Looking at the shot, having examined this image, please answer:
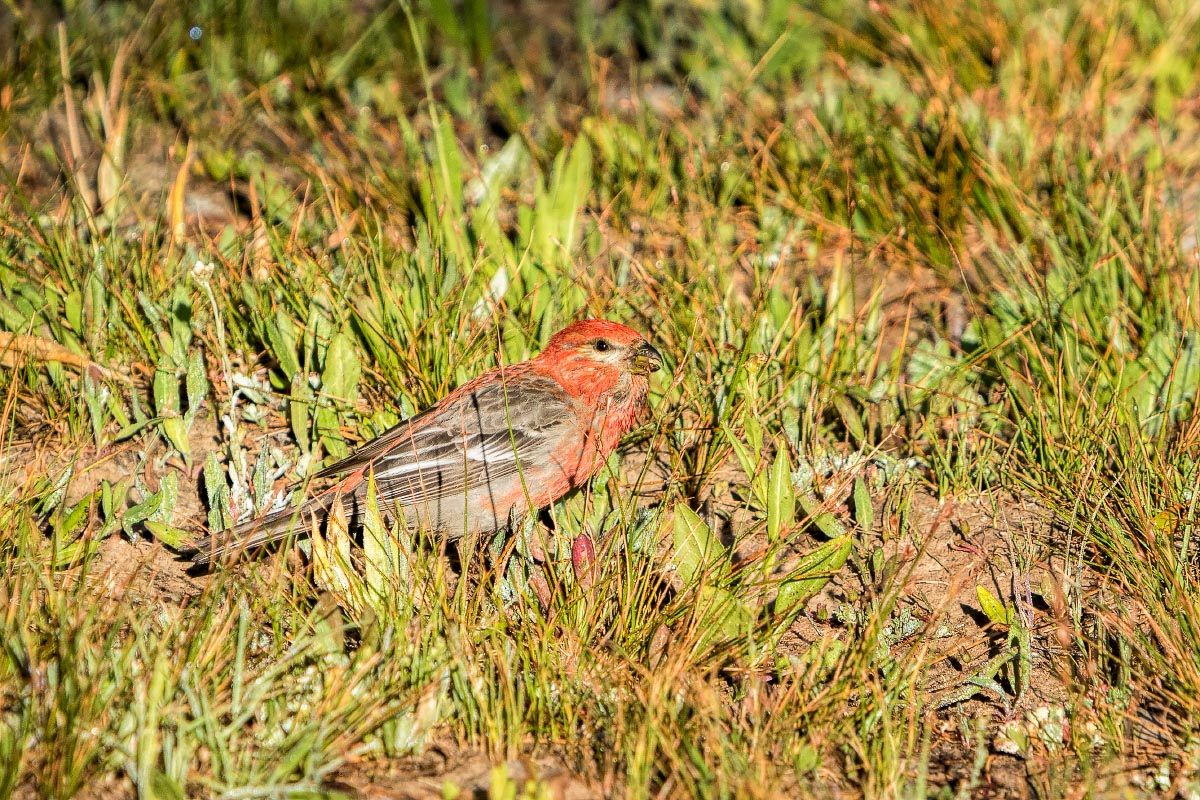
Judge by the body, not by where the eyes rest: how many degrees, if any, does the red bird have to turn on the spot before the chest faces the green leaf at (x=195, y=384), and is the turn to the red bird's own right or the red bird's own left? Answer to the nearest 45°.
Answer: approximately 180°

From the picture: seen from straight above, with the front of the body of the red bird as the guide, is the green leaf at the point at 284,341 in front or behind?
behind

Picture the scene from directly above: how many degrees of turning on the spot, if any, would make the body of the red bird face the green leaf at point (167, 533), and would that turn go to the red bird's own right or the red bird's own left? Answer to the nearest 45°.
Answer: approximately 180°

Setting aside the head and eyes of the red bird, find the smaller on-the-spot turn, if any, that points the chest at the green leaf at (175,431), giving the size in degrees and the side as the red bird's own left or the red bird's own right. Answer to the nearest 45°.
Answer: approximately 180°

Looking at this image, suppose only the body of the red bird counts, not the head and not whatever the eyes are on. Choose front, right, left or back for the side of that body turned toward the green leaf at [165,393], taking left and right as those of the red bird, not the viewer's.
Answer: back

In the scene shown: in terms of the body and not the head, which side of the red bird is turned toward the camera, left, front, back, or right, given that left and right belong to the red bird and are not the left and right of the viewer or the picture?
right

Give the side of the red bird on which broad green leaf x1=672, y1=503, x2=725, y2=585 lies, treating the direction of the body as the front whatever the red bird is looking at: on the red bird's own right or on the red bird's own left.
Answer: on the red bird's own right

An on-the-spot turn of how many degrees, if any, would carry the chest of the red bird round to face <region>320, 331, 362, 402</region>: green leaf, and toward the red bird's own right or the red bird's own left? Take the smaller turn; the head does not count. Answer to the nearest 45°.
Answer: approximately 135° to the red bird's own left

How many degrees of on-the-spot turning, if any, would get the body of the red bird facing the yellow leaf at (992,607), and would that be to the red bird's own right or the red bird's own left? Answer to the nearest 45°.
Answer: approximately 45° to the red bird's own right

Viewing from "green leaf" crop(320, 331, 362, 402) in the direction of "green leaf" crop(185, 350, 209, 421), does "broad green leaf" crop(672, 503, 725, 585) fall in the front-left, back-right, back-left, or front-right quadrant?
back-left

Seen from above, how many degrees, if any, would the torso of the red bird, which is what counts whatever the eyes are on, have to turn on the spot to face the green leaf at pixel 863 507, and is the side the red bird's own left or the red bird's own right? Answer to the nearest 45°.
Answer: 0° — it already faces it

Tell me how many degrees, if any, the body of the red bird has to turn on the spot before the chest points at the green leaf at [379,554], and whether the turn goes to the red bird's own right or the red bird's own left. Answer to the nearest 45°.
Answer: approximately 135° to the red bird's own right
